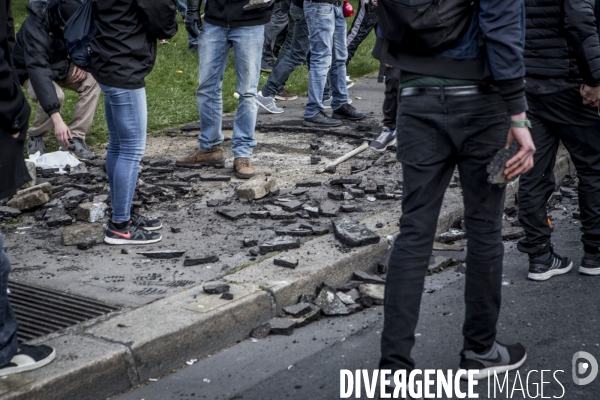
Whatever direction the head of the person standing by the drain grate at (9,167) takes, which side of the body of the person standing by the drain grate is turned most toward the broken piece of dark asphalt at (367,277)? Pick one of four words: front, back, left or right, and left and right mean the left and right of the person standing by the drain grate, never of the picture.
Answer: front

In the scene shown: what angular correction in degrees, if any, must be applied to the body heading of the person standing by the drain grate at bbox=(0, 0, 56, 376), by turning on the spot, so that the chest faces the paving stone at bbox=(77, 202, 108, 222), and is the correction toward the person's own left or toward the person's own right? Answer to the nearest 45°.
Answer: approximately 90° to the person's own left

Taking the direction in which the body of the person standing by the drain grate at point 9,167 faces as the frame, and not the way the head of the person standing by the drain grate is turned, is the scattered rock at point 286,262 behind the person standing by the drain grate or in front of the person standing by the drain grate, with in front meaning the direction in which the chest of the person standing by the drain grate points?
in front

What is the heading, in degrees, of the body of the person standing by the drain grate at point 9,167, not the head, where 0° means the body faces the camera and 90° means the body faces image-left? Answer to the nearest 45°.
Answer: approximately 270°

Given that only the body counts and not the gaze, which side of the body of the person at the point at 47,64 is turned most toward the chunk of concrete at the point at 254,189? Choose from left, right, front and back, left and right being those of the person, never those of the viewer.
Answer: front

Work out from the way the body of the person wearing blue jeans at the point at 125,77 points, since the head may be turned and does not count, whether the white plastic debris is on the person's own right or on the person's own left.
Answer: on the person's own left
